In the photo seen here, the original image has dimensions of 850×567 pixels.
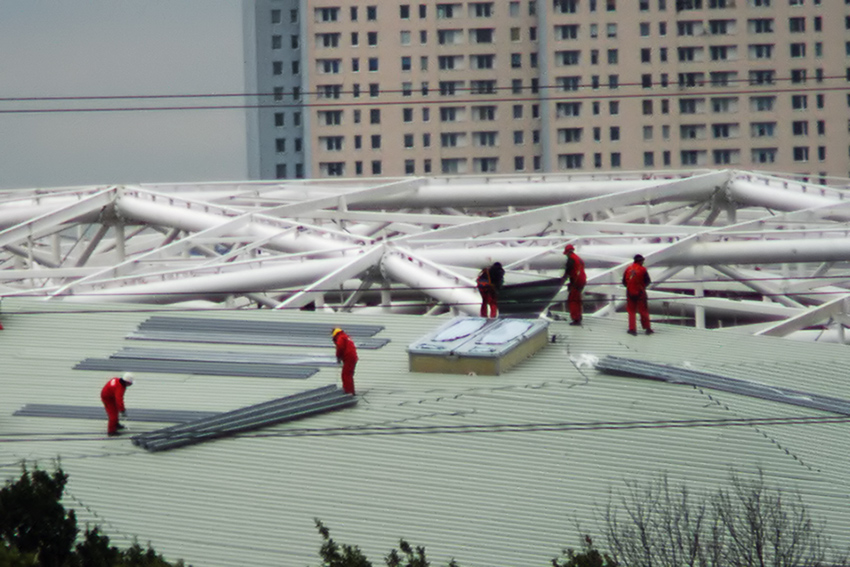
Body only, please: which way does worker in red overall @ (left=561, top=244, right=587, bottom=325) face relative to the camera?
to the viewer's left

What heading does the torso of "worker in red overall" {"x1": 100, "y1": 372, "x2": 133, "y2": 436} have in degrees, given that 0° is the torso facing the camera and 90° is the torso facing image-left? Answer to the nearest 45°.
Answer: approximately 270°

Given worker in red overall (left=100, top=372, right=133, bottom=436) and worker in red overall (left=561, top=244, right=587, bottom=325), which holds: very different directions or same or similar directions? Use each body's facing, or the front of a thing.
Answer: very different directions

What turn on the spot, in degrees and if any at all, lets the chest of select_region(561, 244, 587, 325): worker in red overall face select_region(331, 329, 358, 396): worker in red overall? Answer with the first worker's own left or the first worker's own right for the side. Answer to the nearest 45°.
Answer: approximately 45° to the first worker's own left

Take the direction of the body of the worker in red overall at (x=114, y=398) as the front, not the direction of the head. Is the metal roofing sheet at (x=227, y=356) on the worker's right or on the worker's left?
on the worker's left

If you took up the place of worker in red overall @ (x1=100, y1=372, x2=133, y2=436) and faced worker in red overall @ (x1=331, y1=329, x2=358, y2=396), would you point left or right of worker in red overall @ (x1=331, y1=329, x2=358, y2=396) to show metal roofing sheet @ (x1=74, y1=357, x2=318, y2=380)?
left

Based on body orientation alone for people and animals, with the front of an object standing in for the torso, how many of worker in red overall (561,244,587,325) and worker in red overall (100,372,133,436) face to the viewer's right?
1

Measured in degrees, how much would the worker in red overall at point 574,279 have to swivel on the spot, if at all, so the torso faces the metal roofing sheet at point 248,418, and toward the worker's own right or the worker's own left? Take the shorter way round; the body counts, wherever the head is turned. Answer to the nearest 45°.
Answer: approximately 45° to the worker's own left

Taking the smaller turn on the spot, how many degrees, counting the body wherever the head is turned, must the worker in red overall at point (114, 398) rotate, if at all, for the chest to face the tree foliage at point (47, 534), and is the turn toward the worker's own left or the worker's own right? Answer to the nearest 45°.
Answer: approximately 90° to the worker's own right

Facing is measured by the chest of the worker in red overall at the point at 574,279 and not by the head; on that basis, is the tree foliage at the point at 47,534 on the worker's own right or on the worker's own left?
on the worker's own left
